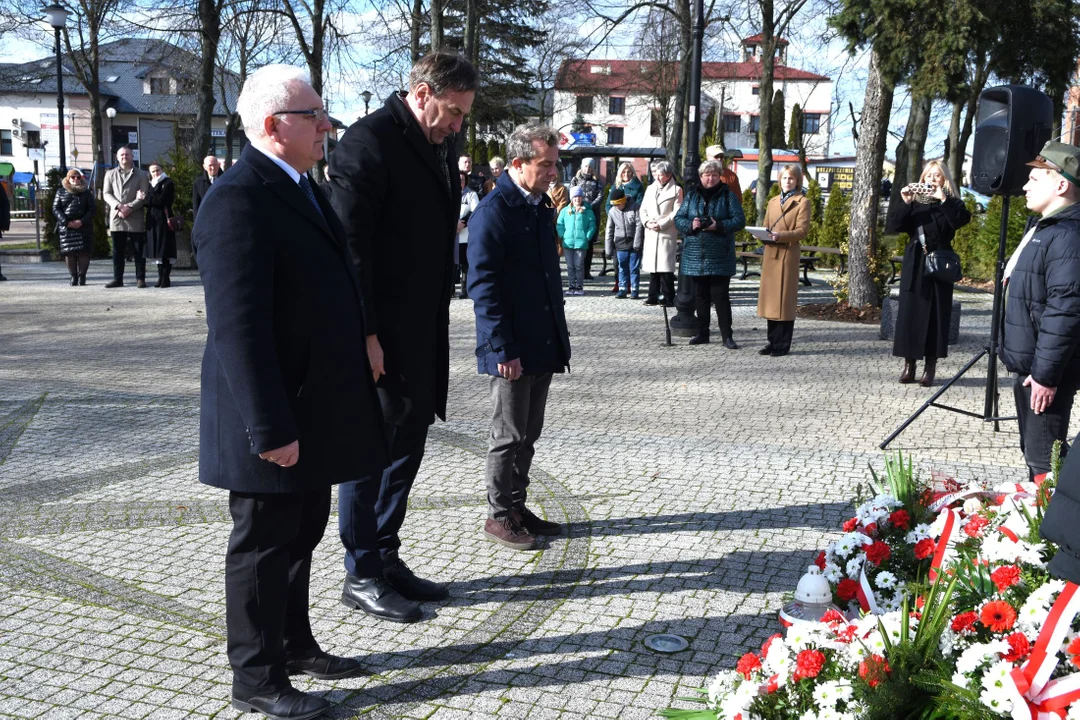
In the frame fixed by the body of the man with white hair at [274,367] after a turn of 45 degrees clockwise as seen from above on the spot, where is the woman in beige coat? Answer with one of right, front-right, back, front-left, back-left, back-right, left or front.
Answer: left

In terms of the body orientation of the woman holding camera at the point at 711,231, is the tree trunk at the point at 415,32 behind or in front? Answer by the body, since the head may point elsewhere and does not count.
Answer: behind

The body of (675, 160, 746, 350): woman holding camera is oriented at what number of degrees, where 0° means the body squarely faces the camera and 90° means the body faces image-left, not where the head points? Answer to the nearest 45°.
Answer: approximately 0°

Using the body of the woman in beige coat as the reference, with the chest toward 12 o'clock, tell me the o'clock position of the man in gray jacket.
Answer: The man in gray jacket is roughly at 2 o'clock from the woman in beige coat.

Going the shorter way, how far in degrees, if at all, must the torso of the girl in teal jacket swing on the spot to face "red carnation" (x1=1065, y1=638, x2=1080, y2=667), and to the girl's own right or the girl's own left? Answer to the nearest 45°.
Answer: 0° — they already face it

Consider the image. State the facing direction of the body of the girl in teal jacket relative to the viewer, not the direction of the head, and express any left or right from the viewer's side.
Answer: facing the viewer

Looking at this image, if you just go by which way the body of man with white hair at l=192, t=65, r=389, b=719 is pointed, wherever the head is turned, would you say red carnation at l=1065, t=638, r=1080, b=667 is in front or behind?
in front

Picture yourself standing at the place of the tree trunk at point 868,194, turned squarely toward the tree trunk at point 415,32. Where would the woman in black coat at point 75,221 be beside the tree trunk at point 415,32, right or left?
left

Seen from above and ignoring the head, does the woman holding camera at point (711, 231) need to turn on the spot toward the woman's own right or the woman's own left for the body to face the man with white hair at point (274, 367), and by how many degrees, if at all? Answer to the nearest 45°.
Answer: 0° — they already face them

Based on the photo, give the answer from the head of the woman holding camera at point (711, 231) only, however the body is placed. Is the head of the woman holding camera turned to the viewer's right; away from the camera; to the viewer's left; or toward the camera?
toward the camera

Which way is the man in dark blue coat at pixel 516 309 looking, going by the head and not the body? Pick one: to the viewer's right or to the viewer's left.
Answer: to the viewer's right

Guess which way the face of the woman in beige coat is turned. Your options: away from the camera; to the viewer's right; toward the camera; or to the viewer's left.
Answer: toward the camera

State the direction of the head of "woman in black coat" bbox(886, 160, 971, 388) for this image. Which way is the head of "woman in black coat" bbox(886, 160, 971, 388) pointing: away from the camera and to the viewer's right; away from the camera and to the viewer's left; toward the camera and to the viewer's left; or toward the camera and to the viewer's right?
toward the camera and to the viewer's left

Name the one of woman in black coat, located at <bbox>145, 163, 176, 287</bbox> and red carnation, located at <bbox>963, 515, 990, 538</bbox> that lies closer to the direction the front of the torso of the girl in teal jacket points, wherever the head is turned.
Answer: the red carnation

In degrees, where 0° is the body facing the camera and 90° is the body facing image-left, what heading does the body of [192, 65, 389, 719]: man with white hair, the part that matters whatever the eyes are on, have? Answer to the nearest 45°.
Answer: approximately 270°

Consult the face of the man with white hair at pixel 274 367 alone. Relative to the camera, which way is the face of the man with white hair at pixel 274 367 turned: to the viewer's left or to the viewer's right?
to the viewer's right

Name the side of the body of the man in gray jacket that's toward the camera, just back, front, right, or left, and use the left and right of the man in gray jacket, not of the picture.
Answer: front

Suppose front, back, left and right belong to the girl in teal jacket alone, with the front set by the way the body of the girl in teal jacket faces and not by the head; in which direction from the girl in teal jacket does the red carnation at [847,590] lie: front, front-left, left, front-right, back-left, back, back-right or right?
front
